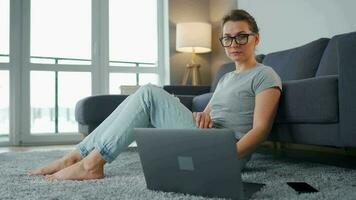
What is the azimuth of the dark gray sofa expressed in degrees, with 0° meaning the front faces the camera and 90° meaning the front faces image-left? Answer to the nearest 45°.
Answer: approximately 45°

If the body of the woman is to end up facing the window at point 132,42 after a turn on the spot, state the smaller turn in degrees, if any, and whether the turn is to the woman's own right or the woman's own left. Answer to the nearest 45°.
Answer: approximately 135° to the woman's own right

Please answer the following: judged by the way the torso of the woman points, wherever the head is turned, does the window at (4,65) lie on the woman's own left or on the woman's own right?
on the woman's own right

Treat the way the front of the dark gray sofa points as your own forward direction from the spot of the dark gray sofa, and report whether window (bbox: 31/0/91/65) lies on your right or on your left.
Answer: on your right

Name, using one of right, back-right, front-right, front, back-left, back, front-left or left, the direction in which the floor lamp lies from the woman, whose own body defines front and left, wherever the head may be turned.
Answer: back-right

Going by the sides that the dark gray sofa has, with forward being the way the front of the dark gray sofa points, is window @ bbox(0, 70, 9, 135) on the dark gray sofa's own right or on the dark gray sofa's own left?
on the dark gray sofa's own right
